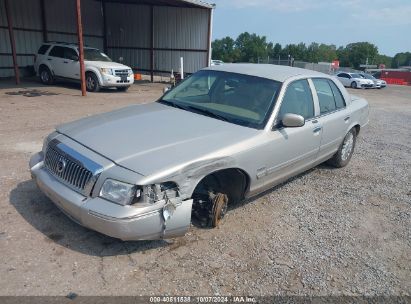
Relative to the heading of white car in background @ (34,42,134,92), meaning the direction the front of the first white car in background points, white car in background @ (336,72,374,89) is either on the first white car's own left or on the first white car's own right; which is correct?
on the first white car's own left

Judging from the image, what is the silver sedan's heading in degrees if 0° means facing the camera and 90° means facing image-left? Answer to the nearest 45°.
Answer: approximately 45°

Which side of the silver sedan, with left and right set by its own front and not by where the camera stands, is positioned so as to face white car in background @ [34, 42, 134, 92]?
right

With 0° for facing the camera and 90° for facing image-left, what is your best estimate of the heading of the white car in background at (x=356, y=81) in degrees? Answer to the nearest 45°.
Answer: approximately 315°

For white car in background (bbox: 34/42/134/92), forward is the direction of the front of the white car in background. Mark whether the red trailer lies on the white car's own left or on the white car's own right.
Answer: on the white car's own left
